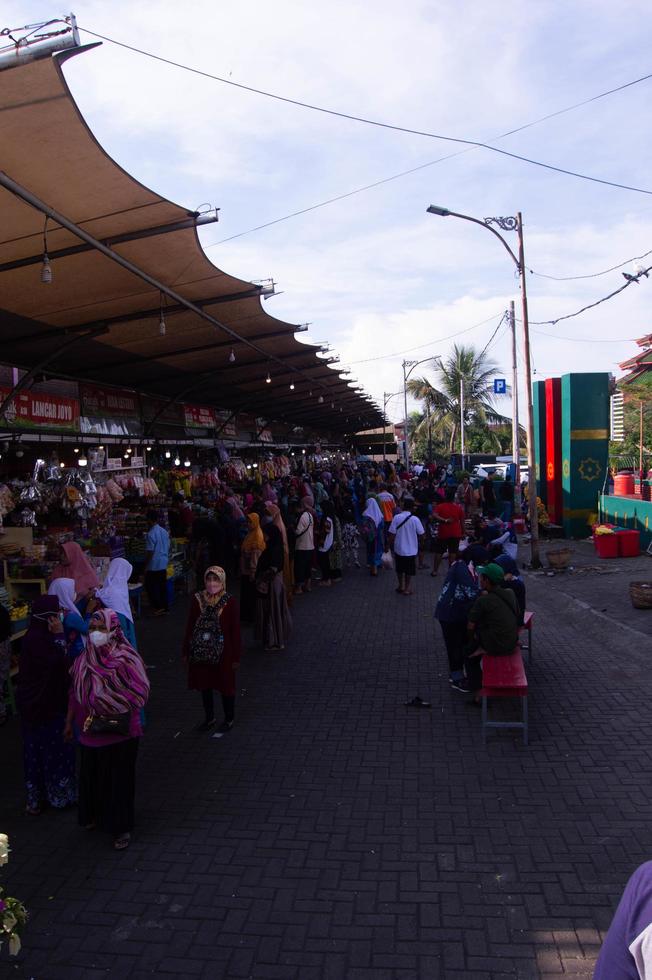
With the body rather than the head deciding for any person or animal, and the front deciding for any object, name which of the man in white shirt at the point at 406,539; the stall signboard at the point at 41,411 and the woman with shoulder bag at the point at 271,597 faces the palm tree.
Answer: the man in white shirt

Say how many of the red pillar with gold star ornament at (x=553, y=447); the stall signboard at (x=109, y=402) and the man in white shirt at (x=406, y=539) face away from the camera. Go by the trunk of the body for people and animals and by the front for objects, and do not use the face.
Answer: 1

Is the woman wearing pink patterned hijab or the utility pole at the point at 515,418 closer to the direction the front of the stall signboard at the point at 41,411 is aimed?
the woman wearing pink patterned hijab

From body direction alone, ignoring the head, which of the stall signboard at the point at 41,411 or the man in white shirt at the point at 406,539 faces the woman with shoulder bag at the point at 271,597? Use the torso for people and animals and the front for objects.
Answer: the stall signboard

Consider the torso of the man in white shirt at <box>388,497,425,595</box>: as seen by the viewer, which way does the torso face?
away from the camera

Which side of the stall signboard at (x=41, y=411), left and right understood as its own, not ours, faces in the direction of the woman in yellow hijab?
front

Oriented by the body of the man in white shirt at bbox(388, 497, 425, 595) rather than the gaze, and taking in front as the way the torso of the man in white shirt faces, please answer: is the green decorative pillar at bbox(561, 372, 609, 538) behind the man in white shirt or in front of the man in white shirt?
in front

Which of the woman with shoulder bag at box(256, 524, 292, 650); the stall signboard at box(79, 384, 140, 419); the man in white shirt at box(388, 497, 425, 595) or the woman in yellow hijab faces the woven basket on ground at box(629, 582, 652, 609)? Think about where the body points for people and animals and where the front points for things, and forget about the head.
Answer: the stall signboard

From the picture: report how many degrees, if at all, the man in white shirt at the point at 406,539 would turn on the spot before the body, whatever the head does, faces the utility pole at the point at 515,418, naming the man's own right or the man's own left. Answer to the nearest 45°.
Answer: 0° — they already face it

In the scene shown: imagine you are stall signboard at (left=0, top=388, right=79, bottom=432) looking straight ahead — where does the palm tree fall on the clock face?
The palm tree is roughly at 9 o'clock from the stall signboard.

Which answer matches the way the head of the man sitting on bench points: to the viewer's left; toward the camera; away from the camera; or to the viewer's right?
to the viewer's left
